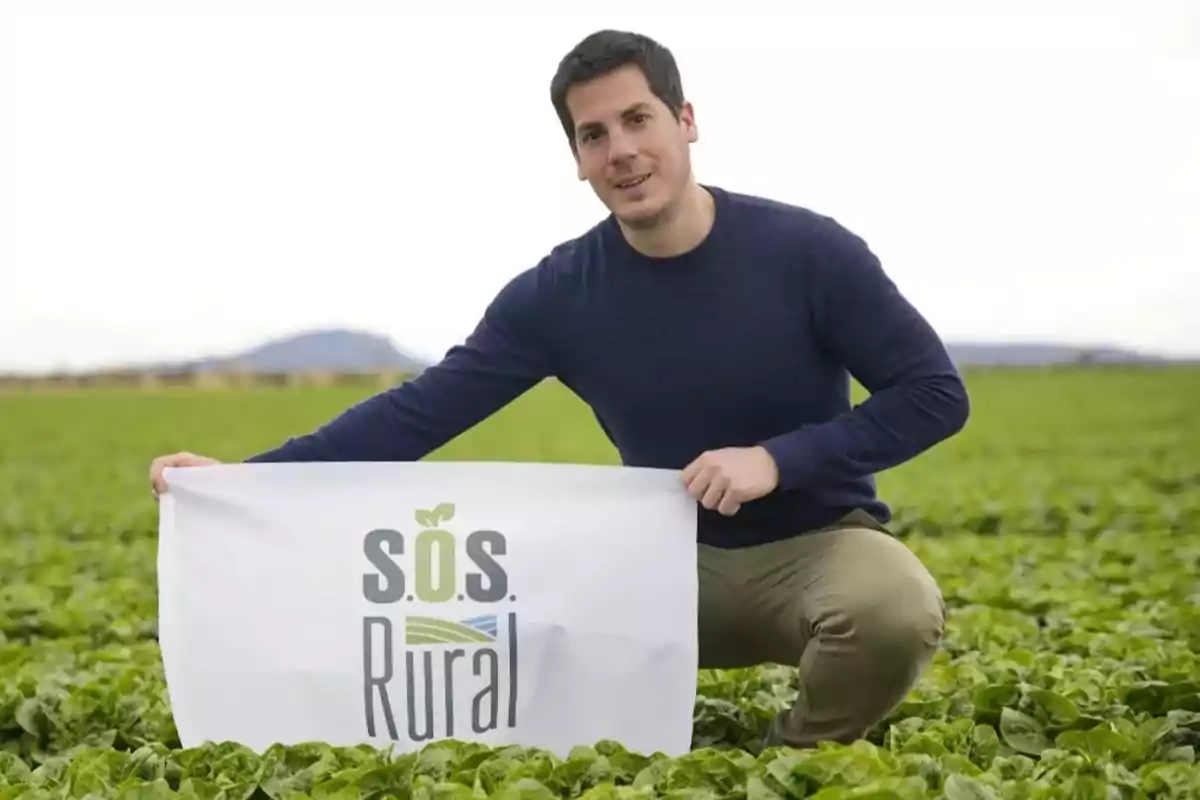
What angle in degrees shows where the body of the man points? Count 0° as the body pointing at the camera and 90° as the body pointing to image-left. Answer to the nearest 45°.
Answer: approximately 0°
